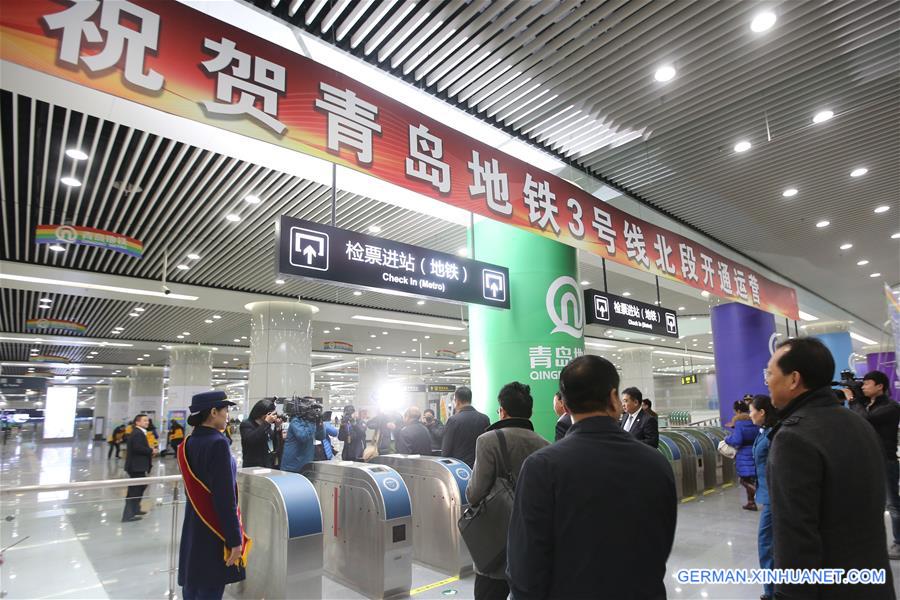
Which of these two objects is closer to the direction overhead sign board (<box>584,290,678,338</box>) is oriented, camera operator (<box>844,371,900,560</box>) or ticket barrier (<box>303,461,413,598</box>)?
the camera operator

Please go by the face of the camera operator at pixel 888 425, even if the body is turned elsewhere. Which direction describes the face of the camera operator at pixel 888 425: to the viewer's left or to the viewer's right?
to the viewer's left

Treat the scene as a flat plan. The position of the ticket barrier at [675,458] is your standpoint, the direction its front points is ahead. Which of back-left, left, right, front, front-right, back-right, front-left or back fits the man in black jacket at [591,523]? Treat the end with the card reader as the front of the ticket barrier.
front-right

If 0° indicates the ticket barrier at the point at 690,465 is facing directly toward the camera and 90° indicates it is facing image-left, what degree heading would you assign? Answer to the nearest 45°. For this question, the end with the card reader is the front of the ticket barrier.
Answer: approximately 315°

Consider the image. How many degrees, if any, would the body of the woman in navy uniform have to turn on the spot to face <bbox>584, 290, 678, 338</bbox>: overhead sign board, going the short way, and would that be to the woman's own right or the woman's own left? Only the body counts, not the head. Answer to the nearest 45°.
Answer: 0° — they already face it

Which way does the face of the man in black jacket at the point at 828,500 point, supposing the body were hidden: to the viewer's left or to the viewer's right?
to the viewer's left

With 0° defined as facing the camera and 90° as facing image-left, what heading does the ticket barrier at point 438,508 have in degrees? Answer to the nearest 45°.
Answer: approximately 315°

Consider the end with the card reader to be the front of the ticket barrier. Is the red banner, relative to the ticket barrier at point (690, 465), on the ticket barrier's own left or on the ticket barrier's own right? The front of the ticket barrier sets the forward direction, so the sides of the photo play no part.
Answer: on the ticket barrier's own right

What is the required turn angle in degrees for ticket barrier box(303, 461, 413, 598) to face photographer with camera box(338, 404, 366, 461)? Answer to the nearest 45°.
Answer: approximately 135° to its left

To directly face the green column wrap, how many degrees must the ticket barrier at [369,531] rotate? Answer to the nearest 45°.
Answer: approximately 90° to its left

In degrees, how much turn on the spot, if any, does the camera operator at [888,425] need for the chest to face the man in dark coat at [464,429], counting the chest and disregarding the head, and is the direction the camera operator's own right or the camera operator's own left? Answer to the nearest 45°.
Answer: approximately 45° to the camera operator's own left
